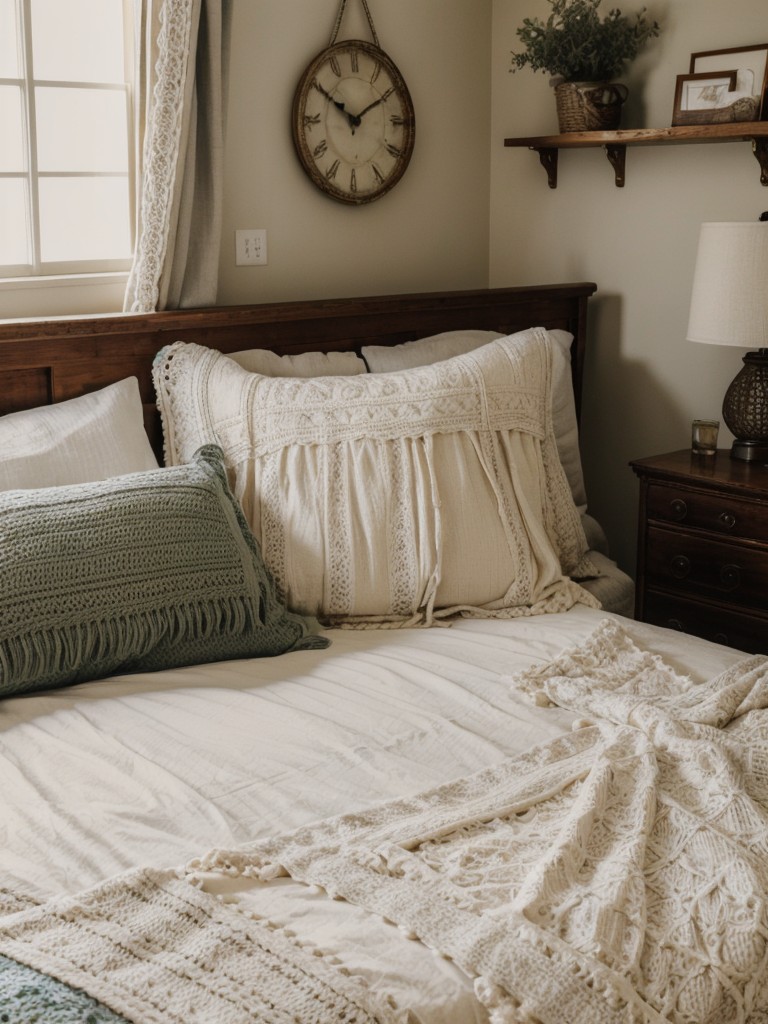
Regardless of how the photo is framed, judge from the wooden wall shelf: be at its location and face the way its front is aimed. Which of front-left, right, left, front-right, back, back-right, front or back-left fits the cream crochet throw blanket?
front-left

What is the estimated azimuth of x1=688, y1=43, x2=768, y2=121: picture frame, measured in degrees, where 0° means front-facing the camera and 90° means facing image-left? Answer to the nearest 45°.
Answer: approximately 45°

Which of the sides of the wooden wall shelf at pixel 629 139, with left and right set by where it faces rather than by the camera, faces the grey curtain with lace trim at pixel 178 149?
front

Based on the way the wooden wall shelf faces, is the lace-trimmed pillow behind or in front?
in front

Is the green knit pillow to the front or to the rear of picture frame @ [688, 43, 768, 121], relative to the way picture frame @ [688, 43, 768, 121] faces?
to the front

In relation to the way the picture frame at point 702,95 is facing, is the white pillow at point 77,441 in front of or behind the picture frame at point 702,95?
in front
